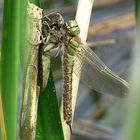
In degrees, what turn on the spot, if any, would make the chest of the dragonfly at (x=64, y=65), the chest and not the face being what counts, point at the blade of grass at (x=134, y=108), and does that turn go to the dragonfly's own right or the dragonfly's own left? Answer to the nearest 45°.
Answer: approximately 90° to the dragonfly's own left
